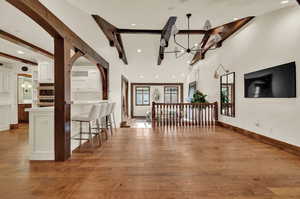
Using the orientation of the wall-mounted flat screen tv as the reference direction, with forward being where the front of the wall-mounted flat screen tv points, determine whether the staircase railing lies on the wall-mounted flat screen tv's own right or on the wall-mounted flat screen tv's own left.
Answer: on the wall-mounted flat screen tv's own right

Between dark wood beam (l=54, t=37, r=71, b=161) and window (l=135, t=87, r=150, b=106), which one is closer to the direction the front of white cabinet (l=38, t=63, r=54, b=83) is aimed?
the dark wood beam

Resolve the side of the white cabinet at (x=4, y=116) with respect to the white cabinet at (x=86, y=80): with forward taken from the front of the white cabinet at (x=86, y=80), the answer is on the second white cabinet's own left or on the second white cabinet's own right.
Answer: on the second white cabinet's own right

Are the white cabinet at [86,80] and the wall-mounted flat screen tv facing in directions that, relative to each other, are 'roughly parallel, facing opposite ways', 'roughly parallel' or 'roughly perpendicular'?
roughly perpendicular

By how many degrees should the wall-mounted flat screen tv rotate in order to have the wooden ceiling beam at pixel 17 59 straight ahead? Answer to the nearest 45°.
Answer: approximately 45° to its right

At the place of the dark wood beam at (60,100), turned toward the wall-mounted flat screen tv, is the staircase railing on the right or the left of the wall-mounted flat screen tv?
left

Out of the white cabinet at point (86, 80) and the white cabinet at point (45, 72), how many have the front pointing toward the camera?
2

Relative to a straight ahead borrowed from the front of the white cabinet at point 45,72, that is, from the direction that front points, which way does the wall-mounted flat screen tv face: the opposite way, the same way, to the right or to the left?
to the right

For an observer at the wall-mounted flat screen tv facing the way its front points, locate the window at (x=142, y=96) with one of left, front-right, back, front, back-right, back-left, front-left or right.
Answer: right
